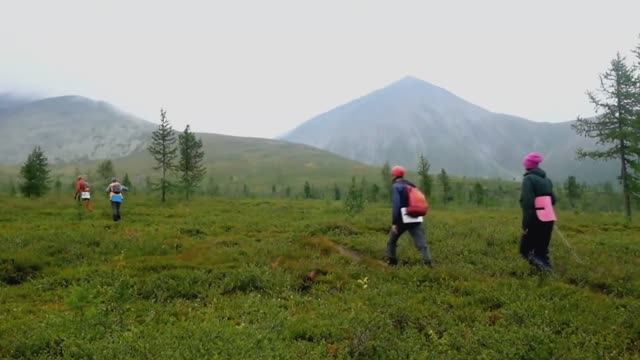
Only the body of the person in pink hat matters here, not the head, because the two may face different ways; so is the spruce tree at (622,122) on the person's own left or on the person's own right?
on the person's own right

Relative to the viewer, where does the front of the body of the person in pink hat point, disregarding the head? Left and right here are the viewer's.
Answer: facing away from the viewer and to the left of the viewer

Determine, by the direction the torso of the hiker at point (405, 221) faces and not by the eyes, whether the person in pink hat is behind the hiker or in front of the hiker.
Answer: behind

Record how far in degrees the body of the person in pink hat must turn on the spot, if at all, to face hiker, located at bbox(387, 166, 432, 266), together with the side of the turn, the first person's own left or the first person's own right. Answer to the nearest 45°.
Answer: approximately 45° to the first person's own left
